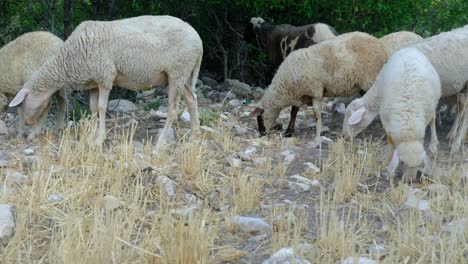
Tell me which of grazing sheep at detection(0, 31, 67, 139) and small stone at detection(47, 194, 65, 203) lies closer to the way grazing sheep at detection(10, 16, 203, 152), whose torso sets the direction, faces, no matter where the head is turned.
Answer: the grazing sheep

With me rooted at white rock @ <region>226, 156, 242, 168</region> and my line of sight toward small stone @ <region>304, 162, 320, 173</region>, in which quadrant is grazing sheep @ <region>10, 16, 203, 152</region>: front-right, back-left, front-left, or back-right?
back-left

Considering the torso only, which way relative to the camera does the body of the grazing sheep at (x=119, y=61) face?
to the viewer's left

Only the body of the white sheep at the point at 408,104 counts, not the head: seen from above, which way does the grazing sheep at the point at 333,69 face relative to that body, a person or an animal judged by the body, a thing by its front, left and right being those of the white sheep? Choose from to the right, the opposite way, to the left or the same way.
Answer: to the right

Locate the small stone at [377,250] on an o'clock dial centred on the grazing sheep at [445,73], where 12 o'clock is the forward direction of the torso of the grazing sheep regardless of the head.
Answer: The small stone is roughly at 9 o'clock from the grazing sheep.

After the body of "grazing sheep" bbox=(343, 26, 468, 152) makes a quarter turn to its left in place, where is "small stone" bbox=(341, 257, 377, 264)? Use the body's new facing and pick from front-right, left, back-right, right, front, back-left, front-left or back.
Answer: front

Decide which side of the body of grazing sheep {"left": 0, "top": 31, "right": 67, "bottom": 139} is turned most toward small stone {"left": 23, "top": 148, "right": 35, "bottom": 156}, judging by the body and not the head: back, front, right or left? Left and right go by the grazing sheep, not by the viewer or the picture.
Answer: left

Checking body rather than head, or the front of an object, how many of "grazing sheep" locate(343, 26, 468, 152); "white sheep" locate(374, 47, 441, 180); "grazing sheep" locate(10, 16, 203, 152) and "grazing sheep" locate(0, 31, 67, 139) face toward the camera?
1

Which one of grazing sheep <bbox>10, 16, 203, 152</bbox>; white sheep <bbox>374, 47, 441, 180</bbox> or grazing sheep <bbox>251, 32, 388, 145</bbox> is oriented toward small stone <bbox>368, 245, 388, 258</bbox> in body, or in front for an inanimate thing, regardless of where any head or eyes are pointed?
the white sheep

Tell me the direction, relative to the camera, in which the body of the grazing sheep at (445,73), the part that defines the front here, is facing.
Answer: to the viewer's left

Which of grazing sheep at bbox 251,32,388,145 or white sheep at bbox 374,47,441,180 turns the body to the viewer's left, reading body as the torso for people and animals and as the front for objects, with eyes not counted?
the grazing sheep

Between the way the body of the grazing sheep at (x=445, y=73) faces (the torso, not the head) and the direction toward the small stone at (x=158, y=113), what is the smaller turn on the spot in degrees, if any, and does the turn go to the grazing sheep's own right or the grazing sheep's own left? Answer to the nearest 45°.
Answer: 0° — it already faces it

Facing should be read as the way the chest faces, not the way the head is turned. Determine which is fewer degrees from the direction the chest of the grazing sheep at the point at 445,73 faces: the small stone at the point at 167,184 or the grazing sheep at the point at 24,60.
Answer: the grazing sheep

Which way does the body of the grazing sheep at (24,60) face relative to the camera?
to the viewer's left

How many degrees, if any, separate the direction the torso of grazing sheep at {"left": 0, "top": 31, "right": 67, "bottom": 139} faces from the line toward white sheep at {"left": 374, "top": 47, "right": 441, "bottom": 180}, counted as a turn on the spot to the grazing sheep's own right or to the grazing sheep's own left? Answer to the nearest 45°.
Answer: approximately 135° to the grazing sheep's own left

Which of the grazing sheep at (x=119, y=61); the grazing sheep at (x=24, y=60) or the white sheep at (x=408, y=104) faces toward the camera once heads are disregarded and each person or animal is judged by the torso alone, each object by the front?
the white sheep

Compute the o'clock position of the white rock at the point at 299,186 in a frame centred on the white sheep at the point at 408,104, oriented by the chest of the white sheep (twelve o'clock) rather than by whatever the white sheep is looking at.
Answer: The white rock is roughly at 1 o'clock from the white sheep.
